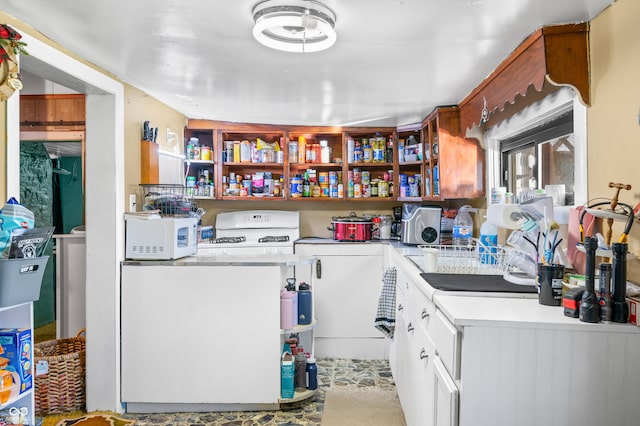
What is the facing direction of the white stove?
toward the camera

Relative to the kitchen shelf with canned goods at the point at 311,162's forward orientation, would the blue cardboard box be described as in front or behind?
in front

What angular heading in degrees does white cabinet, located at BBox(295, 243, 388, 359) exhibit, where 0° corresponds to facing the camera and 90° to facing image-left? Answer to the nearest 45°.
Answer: approximately 0°

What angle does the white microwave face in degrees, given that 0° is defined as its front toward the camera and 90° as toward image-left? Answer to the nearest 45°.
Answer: approximately 315°

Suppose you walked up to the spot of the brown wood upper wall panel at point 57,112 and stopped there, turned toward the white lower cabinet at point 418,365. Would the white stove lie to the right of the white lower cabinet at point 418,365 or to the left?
left

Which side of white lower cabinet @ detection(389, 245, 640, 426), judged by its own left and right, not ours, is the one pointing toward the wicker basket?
front

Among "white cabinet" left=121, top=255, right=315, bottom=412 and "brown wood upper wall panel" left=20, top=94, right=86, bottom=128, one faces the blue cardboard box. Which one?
the brown wood upper wall panel

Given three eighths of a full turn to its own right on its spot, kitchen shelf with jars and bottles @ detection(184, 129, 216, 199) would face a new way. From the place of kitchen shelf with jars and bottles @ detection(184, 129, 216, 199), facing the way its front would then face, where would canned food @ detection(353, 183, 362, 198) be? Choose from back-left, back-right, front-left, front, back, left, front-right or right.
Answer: back-right

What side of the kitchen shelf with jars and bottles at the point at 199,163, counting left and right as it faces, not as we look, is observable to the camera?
front

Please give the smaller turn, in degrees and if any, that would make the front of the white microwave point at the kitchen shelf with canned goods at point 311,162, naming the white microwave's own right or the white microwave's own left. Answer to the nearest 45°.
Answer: approximately 90° to the white microwave's own left

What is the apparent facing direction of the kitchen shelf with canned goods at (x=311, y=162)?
toward the camera
